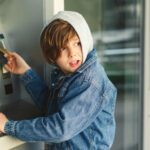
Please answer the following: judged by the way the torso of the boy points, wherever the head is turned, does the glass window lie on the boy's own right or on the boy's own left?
on the boy's own right

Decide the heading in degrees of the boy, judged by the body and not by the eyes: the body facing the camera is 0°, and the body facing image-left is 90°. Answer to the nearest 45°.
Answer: approximately 90°
